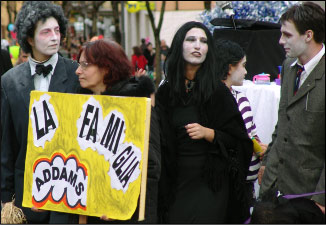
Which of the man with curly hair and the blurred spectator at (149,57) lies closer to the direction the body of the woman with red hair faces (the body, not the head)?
the man with curly hair

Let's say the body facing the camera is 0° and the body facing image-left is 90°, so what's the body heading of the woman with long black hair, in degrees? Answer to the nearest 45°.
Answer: approximately 0°

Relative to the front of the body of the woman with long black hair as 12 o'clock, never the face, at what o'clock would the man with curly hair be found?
The man with curly hair is roughly at 3 o'clock from the woman with long black hair.

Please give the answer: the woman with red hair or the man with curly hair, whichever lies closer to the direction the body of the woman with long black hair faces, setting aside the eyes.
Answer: the woman with red hair

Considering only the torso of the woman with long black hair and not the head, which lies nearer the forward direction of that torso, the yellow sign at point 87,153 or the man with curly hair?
the yellow sign

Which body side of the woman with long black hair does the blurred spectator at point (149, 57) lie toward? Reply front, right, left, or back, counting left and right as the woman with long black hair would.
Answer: back

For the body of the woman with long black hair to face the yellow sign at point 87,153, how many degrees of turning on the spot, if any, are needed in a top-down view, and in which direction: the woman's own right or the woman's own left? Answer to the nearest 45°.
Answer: approximately 45° to the woman's own right

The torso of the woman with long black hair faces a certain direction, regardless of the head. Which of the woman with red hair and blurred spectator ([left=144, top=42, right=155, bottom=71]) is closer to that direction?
the woman with red hair
